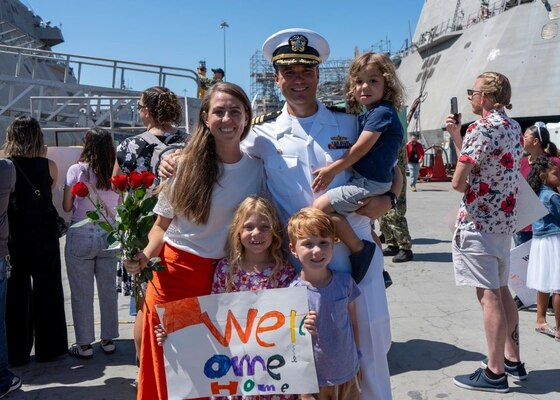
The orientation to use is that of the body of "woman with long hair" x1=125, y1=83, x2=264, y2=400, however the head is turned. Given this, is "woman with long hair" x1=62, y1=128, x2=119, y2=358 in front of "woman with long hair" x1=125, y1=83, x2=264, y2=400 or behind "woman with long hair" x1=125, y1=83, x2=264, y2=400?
behind

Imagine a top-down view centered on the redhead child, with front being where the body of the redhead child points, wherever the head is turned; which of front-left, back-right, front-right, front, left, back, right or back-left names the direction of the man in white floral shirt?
back-left

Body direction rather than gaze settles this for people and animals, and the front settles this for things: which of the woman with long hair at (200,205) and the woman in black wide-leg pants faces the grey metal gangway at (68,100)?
the woman in black wide-leg pants

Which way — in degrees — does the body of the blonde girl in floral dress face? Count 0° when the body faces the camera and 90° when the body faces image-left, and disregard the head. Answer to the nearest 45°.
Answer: approximately 0°

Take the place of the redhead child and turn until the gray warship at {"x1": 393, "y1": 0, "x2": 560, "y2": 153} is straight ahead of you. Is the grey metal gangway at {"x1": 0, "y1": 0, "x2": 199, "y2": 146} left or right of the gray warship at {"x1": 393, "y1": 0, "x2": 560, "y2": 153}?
left

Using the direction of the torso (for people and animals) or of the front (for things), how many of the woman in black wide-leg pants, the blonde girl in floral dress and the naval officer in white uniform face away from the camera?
1

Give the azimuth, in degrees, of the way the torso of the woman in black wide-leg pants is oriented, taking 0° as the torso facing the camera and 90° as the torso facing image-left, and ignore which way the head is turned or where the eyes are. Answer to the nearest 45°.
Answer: approximately 180°

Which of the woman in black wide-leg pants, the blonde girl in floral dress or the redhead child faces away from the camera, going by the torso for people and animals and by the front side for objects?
the woman in black wide-leg pants

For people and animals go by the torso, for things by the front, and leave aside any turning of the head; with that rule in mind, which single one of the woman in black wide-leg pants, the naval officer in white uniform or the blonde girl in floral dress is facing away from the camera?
the woman in black wide-leg pants

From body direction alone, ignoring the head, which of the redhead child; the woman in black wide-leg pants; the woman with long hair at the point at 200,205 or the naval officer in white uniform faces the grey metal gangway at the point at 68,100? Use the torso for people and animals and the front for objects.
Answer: the woman in black wide-leg pants

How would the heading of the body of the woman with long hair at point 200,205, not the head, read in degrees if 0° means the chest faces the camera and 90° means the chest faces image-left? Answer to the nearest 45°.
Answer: approximately 0°
